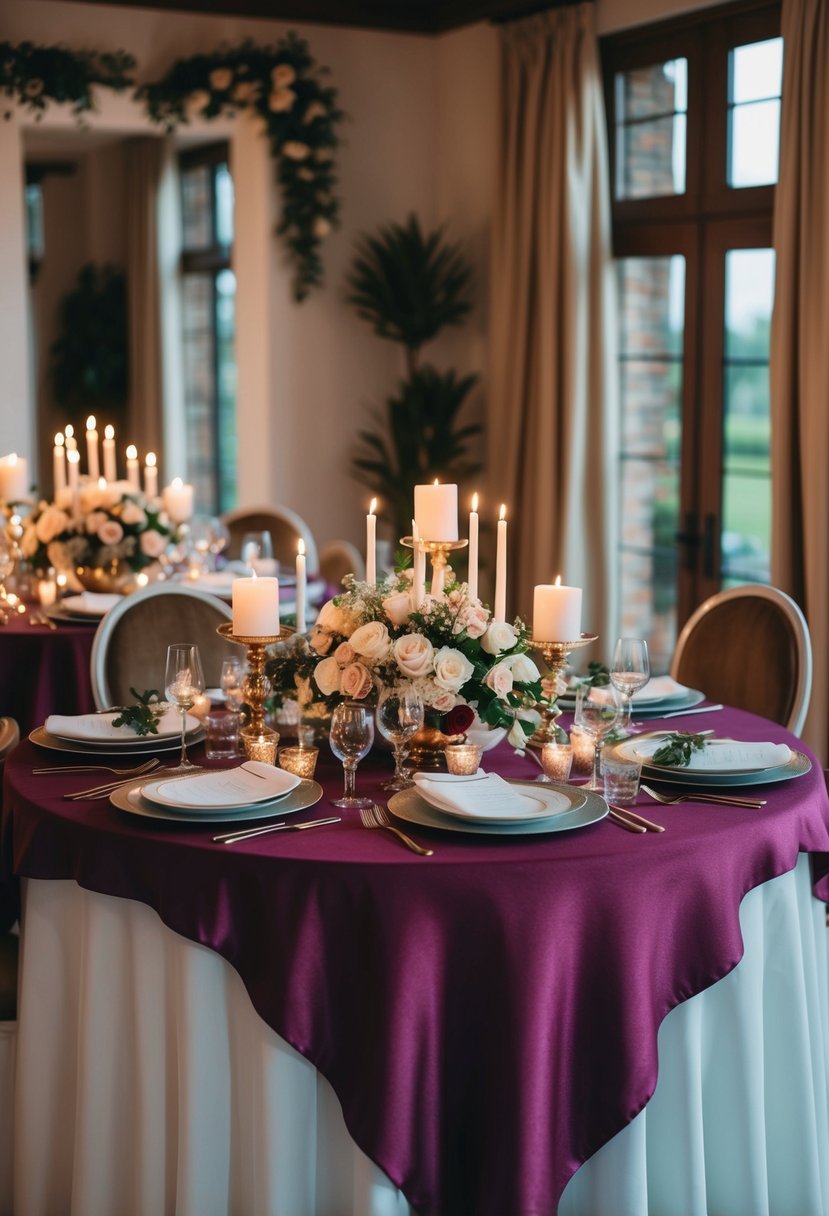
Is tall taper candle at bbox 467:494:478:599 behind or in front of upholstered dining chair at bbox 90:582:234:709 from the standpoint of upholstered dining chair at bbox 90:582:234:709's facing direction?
in front

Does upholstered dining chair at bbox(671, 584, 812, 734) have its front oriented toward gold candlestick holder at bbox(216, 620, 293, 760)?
yes

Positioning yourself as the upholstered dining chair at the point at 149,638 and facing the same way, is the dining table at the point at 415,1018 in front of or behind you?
in front

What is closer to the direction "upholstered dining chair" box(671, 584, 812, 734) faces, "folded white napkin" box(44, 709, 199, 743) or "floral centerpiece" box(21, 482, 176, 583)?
the folded white napkin

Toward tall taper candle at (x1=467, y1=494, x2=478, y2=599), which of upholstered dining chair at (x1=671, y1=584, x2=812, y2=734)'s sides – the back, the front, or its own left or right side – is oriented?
front

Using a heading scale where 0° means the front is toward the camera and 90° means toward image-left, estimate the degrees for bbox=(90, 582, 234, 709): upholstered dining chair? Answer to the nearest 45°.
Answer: approximately 315°

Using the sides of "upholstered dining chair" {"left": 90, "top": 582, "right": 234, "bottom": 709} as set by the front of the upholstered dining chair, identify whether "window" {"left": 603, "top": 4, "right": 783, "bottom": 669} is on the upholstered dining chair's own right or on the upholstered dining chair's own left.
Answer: on the upholstered dining chair's own left

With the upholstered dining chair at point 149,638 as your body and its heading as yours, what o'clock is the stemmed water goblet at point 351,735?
The stemmed water goblet is roughly at 1 o'clock from the upholstered dining chair.

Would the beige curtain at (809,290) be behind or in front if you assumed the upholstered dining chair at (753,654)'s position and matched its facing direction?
behind
